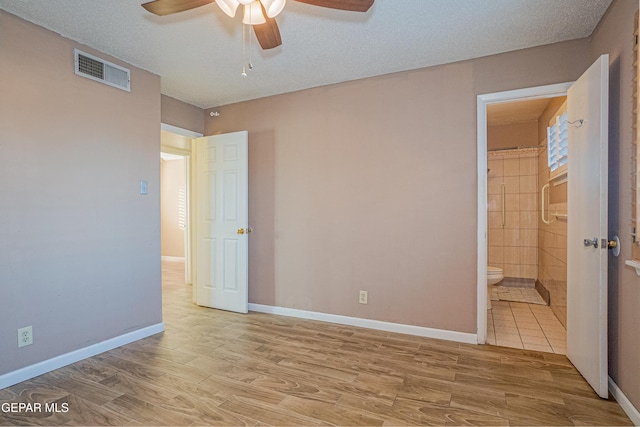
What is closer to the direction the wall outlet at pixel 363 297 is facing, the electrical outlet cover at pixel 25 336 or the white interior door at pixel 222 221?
the electrical outlet cover

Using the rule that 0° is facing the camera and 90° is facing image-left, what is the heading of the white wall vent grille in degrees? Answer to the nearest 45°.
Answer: approximately 315°

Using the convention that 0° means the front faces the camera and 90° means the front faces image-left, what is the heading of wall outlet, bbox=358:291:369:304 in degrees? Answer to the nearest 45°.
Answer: approximately 0°

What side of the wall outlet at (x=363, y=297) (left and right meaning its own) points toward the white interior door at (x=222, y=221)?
right

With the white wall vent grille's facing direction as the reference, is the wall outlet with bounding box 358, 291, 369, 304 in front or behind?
in front

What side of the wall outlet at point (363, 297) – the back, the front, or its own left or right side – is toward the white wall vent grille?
right

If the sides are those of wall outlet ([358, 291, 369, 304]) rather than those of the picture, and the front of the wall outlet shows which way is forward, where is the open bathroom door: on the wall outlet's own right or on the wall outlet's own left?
on the wall outlet's own left

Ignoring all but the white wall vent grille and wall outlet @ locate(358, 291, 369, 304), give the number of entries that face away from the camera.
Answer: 0

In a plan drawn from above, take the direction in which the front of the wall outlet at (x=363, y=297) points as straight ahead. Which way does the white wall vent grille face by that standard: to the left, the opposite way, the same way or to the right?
to the left
